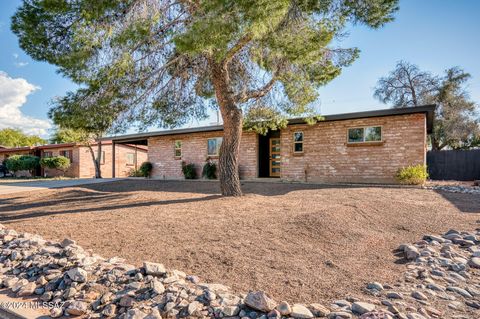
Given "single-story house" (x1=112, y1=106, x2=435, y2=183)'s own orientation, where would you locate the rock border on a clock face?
The rock border is roughly at 11 o'clock from the single-story house.

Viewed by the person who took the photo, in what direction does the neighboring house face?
facing the viewer and to the left of the viewer

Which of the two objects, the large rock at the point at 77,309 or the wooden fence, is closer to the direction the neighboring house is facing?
the large rock

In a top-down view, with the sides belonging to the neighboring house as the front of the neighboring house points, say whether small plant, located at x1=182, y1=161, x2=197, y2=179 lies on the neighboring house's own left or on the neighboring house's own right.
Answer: on the neighboring house's own left

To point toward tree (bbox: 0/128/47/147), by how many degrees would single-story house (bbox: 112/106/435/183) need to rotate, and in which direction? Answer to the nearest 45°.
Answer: approximately 90° to its right

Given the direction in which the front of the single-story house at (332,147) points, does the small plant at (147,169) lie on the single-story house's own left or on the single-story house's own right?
on the single-story house's own right

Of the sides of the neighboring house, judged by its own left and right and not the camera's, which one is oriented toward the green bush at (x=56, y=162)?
front

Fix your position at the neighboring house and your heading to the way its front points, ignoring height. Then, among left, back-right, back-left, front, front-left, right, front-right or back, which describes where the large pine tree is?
front-left

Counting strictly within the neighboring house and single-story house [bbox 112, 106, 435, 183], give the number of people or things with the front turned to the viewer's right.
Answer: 0
